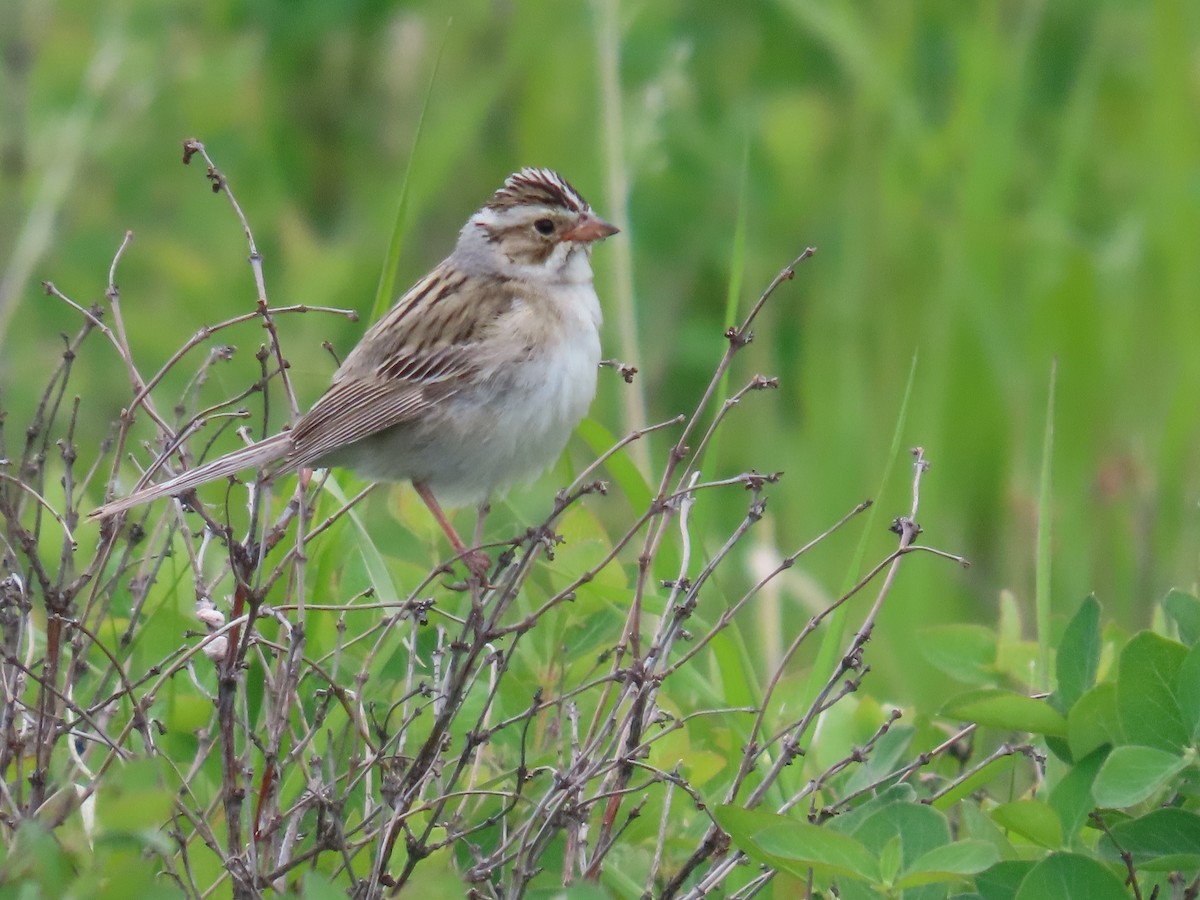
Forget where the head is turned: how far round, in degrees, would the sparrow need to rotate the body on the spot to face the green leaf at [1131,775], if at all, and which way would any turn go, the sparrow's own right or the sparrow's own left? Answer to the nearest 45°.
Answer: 0° — it already faces it

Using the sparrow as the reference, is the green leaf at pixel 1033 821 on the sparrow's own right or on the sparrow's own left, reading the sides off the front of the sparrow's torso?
on the sparrow's own right

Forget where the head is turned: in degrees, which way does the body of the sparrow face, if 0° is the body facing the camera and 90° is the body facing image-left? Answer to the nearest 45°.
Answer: approximately 270°

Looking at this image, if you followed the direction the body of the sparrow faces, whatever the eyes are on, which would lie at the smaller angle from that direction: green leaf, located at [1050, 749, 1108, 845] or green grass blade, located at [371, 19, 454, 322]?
the green leaf

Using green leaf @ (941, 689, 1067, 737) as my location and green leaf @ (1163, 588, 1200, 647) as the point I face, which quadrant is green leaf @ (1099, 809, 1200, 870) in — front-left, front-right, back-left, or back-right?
front-right

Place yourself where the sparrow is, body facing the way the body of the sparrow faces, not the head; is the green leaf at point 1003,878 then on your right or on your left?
on your right

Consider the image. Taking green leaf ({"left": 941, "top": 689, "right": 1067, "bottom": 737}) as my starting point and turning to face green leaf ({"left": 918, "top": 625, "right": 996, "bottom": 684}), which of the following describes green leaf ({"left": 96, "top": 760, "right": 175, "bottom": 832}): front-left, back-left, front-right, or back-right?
back-left
